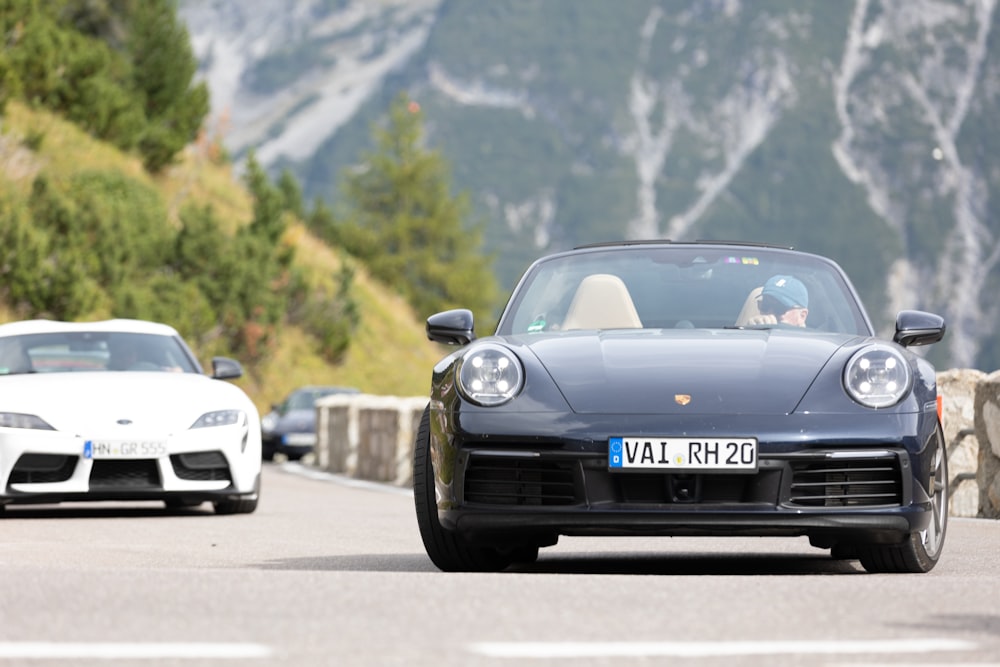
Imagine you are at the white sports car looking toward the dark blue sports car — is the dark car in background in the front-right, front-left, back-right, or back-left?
back-left

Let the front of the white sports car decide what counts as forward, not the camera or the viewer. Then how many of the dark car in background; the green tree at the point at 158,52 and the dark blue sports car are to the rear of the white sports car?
2

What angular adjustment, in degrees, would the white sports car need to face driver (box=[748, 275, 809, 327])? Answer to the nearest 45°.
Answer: approximately 45° to its left

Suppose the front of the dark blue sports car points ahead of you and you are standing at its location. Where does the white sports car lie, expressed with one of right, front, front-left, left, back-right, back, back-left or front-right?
back-right

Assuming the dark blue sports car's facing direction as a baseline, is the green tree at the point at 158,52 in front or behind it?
behind

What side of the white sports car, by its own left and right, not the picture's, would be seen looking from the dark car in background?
back

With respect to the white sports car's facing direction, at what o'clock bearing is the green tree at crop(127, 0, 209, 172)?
The green tree is roughly at 6 o'clock from the white sports car.

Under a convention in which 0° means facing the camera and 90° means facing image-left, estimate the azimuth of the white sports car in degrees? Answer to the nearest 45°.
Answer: approximately 0°

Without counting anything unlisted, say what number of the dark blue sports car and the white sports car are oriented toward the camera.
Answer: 2

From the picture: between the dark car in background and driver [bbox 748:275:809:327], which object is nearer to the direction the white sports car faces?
the driver
